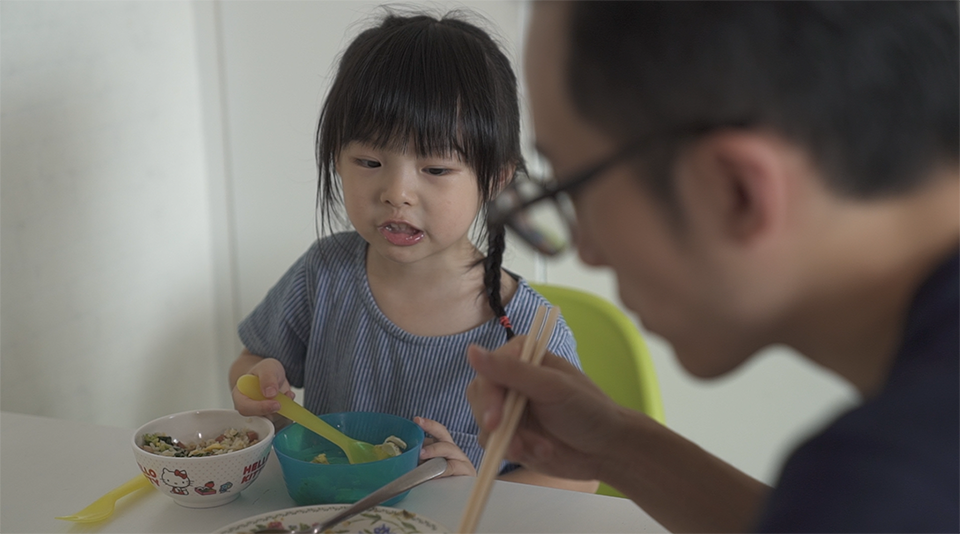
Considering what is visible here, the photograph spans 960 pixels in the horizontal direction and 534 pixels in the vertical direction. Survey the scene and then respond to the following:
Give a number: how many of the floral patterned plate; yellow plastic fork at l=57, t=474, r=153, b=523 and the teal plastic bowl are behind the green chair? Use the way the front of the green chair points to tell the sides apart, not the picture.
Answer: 0

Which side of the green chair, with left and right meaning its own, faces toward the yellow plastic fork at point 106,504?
front

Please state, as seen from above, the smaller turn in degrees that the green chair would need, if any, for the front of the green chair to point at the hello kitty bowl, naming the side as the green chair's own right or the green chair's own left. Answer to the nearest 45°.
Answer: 0° — it already faces it

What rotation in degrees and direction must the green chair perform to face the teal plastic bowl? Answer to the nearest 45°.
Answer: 0° — it already faces it

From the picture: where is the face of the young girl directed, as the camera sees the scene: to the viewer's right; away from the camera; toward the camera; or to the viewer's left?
toward the camera

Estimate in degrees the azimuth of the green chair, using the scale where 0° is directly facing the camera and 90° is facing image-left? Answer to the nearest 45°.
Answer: approximately 45°

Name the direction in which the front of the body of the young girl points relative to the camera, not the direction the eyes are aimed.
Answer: toward the camera
